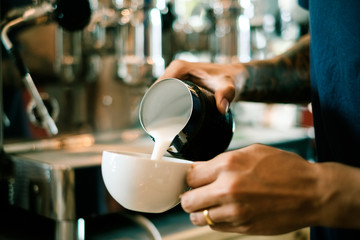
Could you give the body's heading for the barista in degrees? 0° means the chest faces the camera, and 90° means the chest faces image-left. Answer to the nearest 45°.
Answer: approximately 90°

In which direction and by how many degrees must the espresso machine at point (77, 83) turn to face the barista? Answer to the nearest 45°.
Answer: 0° — it already faces them

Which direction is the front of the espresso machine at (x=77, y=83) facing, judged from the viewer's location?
facing the viewer and to the right of the viewer

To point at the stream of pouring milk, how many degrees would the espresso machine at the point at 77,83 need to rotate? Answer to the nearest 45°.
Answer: approximately 45° to its right

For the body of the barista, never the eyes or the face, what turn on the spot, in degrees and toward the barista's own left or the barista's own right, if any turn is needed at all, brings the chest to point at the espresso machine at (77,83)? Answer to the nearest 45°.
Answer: approximately 45° to the barista's own right

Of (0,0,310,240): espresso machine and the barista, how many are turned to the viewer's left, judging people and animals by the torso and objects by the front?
1
